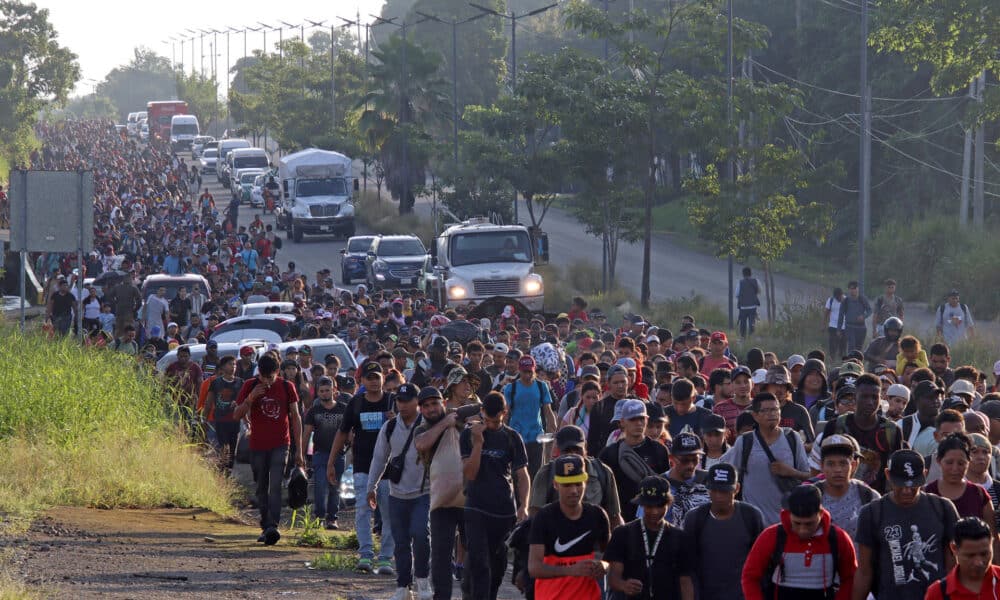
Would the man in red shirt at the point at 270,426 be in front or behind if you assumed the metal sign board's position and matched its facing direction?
behind

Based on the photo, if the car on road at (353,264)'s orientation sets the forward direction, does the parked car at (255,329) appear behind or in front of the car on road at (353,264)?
in front

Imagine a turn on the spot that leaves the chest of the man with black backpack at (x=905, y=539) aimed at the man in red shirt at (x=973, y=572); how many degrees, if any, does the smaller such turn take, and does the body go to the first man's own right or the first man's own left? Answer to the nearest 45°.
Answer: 0° — they already face them

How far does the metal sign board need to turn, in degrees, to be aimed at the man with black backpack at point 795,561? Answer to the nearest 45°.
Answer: approximately 180°

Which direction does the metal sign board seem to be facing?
away from the camera

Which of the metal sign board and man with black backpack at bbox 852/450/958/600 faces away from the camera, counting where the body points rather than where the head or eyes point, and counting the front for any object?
the metal sign board

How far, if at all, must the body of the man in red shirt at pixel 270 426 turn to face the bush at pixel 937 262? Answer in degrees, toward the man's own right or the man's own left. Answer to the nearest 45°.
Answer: approximately 135° to the man's own left

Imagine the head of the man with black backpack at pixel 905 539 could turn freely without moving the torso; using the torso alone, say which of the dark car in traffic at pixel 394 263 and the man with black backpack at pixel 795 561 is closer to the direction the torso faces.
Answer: the man with black backpack

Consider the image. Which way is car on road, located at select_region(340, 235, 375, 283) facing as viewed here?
toward the camera

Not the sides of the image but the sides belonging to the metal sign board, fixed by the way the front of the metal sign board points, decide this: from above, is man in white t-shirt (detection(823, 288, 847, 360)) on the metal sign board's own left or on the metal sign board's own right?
on the metal sign board's own right

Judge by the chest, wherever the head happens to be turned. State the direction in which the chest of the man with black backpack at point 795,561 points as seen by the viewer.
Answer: toward the camera

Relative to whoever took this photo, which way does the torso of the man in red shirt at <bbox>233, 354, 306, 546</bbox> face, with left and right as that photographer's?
facing the viewer

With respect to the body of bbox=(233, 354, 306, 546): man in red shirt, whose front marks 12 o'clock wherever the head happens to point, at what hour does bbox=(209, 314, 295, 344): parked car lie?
The parked car is roughly at 6 o'clock from the man in red shirt.
